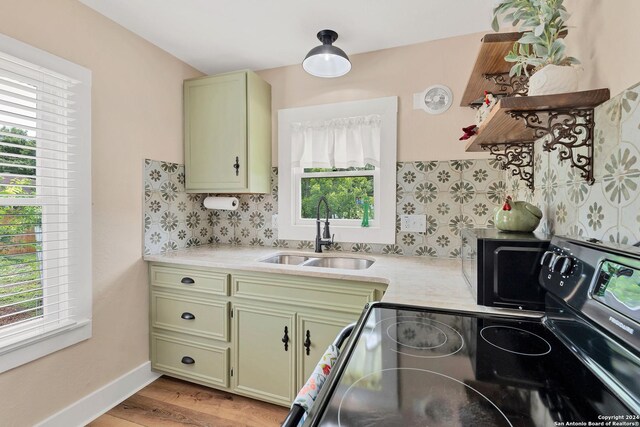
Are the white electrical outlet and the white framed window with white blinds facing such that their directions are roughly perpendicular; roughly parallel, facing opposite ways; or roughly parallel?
roughly perpendicular

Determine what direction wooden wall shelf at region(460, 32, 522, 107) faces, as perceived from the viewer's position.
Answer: facing to the left of the viewer

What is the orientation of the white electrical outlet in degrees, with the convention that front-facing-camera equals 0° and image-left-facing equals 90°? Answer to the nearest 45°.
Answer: approximately 0°

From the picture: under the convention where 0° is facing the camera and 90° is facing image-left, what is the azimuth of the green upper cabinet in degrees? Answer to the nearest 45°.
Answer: approximately 45°

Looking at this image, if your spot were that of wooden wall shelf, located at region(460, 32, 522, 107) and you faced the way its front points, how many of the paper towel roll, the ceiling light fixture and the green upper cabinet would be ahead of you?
3

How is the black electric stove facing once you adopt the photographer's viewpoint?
facing to the left of the viewer

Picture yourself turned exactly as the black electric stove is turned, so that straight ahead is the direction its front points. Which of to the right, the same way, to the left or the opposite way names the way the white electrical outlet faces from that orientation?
to the left

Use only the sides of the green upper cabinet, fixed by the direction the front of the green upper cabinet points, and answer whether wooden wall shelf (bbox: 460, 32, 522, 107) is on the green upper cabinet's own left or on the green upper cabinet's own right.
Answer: on the green upper cabinet's own left

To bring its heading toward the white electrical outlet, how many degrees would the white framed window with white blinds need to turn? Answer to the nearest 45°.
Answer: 0° — it already faces it

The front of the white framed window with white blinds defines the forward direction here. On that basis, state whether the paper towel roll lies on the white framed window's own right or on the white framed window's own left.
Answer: on the white framed window's own left

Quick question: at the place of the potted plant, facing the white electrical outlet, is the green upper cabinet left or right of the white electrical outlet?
left

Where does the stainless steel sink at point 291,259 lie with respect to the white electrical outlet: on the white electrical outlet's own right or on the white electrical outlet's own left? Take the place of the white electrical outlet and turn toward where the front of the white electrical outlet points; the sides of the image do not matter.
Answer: on the white electrical outlet's own right

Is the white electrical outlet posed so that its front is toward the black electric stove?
yes
